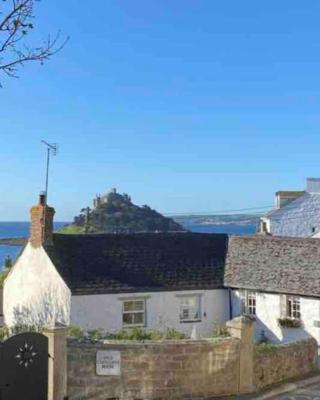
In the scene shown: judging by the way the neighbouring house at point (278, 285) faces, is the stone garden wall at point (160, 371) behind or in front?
in front

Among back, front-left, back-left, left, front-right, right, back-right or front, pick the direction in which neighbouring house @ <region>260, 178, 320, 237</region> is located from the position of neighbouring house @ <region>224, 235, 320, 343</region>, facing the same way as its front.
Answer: back-right

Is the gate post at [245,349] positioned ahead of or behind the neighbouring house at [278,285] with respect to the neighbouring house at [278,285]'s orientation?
ahead

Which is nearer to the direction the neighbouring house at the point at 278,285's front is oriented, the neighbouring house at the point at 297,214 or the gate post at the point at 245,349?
the gate post

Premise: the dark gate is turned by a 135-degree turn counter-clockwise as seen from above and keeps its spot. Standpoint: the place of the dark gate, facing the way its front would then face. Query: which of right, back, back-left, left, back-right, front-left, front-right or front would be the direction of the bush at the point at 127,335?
front

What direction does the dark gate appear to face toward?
toward the camera

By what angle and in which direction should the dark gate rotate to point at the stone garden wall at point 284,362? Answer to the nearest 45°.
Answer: approximately 90° to its left

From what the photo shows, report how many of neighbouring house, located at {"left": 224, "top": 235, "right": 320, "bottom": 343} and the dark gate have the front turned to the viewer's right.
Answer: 0

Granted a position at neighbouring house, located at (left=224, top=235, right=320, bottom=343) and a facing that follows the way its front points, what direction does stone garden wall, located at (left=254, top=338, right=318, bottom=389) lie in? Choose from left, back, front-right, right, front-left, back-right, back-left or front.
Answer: front-left

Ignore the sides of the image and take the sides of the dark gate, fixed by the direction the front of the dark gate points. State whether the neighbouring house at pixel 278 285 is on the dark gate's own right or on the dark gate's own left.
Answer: on the dark gate's own left

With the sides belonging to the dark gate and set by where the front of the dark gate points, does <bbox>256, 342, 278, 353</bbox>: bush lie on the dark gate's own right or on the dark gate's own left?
on the dark gate's own left

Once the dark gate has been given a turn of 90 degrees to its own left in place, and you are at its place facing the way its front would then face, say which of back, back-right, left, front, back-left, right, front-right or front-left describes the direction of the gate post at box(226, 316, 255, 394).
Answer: front
